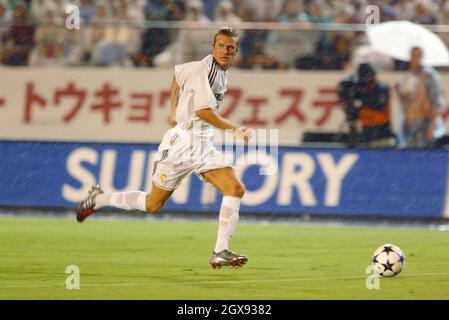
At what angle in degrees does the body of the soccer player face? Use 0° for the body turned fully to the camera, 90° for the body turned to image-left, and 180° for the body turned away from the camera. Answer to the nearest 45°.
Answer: approximately 270°

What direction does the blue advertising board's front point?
toward the camera

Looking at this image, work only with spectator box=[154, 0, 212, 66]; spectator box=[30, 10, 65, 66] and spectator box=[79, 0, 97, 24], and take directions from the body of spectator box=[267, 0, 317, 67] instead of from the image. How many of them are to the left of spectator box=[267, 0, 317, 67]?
0

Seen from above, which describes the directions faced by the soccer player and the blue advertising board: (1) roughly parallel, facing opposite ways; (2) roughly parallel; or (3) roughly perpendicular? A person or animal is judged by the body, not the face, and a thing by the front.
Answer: roughly perpendicular

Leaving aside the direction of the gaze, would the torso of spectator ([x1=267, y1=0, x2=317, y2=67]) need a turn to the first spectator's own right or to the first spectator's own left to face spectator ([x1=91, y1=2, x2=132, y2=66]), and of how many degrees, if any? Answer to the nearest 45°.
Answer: approximately 90° to the first spectator's own right

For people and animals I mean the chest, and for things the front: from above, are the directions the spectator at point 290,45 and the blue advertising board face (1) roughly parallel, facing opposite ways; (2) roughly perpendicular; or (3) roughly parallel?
roughly parallel

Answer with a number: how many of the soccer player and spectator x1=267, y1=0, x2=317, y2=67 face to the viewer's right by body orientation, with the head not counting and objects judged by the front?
1

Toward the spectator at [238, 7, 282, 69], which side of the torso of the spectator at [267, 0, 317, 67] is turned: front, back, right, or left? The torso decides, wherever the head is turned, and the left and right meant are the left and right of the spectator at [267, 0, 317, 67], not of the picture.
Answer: right

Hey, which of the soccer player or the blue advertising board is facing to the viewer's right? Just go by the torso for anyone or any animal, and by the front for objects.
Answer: the soccer player

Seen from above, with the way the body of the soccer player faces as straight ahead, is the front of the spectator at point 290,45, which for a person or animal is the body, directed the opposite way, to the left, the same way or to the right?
to the right

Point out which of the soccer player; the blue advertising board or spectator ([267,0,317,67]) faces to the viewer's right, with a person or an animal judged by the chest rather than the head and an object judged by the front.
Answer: the soccer player

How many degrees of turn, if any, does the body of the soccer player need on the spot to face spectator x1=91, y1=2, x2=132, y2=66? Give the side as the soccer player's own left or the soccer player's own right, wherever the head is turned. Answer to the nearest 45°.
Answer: approximately 90° to the soccer player's own left

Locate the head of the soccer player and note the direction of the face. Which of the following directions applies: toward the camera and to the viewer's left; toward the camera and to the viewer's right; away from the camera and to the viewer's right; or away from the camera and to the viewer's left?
toward the camera and to the viewer's right

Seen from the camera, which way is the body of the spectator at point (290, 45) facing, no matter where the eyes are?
toward the camera
